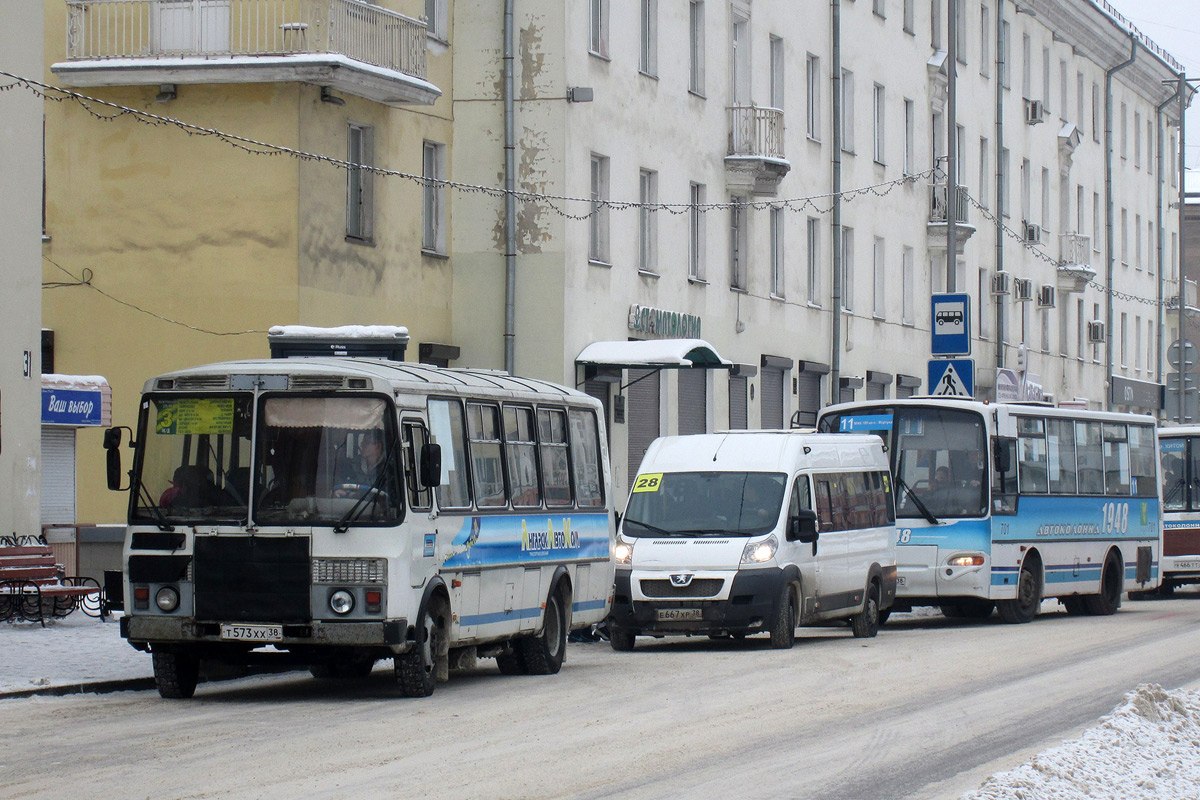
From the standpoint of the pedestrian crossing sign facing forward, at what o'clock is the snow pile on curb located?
The snow pile on curb is roughly at 12 o'clock from the pedestrian crossing sign.

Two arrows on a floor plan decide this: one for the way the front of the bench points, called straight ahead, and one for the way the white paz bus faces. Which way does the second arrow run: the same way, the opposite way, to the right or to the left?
to the right

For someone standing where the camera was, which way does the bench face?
facing the viewer and to the right of the viewer

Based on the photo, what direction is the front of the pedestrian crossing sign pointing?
toward the camera

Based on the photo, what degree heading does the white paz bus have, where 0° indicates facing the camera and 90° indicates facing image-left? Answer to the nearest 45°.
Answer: approximately 45°

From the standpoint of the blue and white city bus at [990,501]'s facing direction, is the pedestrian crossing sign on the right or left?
on its right

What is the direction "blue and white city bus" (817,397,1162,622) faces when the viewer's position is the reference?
facing the viewer and to the left of the viewer

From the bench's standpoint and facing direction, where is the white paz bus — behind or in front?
in front

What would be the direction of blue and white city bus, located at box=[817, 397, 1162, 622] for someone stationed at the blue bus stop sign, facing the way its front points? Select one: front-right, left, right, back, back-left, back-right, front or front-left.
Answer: front

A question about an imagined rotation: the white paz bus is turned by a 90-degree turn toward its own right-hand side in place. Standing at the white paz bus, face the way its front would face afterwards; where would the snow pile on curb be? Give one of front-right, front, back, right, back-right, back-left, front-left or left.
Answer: back

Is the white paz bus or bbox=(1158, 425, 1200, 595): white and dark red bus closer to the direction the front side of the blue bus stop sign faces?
the white paz bus

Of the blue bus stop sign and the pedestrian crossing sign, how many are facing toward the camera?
2

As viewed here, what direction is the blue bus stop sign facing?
toward the camera
